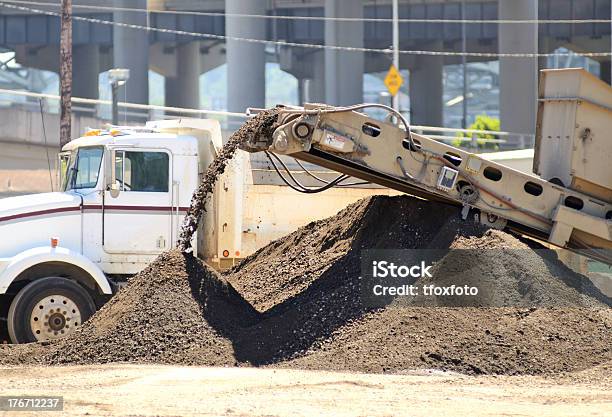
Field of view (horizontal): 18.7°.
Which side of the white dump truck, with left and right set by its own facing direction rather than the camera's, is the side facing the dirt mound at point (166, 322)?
left

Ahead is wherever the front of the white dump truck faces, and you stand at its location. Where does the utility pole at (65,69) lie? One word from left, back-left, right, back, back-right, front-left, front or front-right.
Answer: right

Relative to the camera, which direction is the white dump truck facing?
to the viewer's left

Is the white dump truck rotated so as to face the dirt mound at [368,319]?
no
